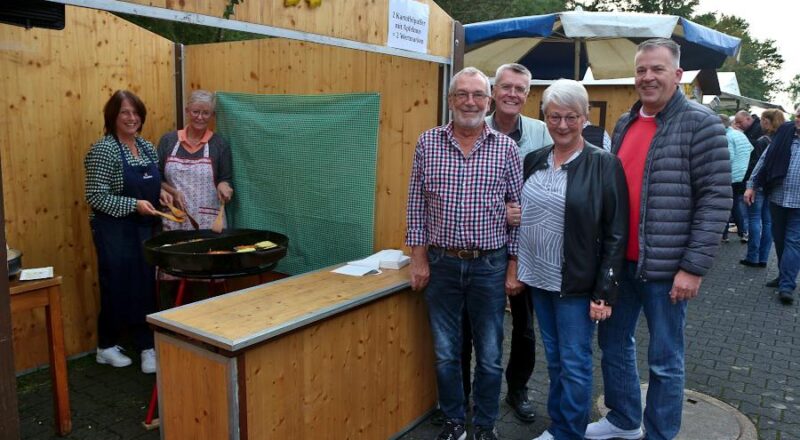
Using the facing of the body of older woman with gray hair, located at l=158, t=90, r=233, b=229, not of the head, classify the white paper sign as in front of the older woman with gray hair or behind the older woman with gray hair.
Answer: in front

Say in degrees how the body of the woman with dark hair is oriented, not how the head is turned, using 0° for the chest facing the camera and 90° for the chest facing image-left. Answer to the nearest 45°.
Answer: approximately 315°

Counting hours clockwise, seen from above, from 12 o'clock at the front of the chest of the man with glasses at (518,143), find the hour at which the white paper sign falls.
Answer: The white paper sign is roughly at 3 o'clock from the man with glasses.

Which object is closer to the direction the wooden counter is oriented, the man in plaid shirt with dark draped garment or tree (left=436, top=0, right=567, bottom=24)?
the man in plaid shirt with dark draped garment

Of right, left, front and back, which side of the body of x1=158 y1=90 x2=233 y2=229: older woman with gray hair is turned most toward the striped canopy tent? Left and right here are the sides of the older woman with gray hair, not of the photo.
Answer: left

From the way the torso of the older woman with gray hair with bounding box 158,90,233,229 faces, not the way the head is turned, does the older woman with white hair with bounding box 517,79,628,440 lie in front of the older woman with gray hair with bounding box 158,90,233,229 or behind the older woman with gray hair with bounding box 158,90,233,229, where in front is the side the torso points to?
in front

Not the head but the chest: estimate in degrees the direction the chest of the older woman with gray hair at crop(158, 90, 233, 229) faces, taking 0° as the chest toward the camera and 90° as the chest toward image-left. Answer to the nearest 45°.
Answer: approximately 0°

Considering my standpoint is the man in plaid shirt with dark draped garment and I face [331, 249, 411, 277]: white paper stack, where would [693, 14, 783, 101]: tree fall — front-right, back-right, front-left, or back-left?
back-right

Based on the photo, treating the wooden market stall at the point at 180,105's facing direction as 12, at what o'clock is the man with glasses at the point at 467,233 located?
The man with glasses is roughly at 12 o'clock from the wooden market stall.
